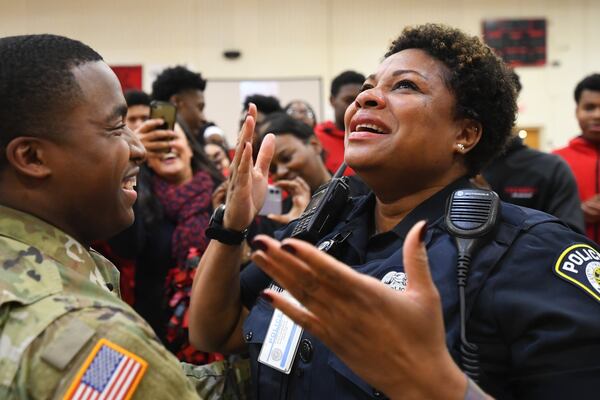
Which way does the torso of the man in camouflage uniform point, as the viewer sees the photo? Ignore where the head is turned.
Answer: to the viewer's right

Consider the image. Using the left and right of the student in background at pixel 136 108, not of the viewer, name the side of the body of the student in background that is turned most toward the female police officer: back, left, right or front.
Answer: front

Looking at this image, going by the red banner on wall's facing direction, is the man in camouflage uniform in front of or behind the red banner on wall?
in front

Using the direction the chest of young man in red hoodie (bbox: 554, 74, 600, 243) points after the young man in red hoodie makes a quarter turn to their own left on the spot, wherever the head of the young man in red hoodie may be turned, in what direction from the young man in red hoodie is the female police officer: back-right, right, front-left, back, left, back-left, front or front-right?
right

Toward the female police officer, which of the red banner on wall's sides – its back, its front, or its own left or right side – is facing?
front

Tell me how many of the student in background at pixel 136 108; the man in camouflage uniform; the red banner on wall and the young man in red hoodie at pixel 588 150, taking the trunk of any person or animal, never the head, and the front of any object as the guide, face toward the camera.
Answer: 3

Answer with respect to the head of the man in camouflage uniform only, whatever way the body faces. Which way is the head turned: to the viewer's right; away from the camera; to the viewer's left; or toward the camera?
to the viewer's right

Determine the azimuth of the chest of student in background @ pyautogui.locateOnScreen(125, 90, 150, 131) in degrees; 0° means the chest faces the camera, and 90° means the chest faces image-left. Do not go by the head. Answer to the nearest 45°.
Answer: approximately 0°

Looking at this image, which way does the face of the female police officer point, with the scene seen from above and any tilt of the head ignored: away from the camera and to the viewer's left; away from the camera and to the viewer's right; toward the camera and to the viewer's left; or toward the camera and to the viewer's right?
toward the camera and to the viewer's left

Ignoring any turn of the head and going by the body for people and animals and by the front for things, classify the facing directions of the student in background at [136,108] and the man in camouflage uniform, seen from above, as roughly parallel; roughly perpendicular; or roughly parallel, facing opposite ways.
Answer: roughly perpendicular

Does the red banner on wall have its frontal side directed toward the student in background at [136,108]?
yes

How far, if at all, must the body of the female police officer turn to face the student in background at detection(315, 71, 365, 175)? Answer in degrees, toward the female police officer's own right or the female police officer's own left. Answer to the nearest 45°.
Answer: approximately 135° to the female police officer's own right

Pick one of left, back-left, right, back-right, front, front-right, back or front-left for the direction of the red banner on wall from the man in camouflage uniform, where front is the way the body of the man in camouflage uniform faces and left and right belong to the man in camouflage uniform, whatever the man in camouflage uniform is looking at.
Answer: left
